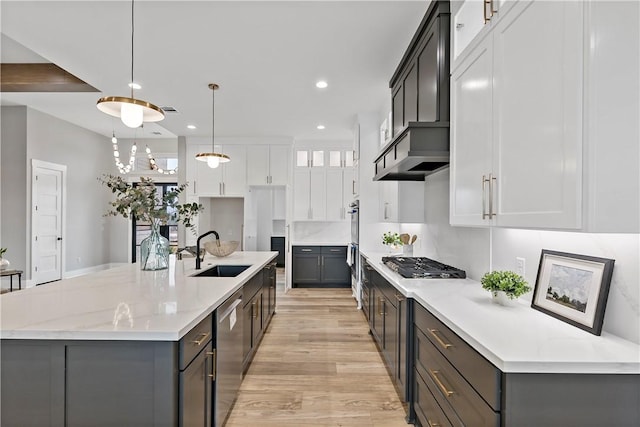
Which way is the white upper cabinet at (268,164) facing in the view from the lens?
facing the viewer

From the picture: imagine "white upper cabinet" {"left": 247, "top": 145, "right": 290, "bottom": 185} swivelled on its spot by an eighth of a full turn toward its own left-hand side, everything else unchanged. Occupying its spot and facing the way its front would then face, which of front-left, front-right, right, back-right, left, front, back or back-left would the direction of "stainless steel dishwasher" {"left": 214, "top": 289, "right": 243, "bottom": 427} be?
front-right

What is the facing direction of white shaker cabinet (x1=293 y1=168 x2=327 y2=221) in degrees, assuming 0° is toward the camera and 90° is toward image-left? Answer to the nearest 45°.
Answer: approximately 0°

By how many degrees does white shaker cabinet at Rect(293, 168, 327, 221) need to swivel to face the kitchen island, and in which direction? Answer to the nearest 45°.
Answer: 0° — it already faces it

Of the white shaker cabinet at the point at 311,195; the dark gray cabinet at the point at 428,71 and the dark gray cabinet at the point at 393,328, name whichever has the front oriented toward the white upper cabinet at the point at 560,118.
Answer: the white shaker cabinet

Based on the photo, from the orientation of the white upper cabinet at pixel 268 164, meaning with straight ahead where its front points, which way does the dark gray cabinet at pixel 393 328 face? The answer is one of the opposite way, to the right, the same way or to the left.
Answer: to the right

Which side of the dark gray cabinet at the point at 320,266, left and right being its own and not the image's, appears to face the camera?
front

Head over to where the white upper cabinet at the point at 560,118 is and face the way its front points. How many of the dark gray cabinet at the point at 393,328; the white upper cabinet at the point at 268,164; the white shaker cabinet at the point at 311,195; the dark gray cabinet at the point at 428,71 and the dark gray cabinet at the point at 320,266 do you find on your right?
5

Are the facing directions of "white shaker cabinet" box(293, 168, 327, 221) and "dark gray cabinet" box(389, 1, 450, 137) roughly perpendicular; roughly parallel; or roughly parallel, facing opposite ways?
roughly perpendicular

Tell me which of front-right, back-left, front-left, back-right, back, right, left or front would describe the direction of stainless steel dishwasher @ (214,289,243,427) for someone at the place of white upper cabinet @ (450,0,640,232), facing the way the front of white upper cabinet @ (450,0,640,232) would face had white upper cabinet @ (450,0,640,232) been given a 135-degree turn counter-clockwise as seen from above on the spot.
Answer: back

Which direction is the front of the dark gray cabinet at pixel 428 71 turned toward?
to the viewer's left

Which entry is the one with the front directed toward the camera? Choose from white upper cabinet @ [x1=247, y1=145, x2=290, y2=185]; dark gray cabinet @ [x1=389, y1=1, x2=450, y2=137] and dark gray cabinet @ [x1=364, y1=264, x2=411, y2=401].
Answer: the white upper cabinet

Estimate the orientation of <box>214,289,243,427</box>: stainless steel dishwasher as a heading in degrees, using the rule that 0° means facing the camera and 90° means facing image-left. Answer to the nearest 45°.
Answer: approximately 270°

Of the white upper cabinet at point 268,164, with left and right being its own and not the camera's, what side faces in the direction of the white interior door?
right

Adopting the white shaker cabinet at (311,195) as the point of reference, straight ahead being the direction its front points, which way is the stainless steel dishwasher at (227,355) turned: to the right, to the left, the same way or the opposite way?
to the left

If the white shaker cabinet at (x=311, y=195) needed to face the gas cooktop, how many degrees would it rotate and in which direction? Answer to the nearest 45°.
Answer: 0° — it already faces it

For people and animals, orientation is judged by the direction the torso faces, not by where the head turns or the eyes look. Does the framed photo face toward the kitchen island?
yes
